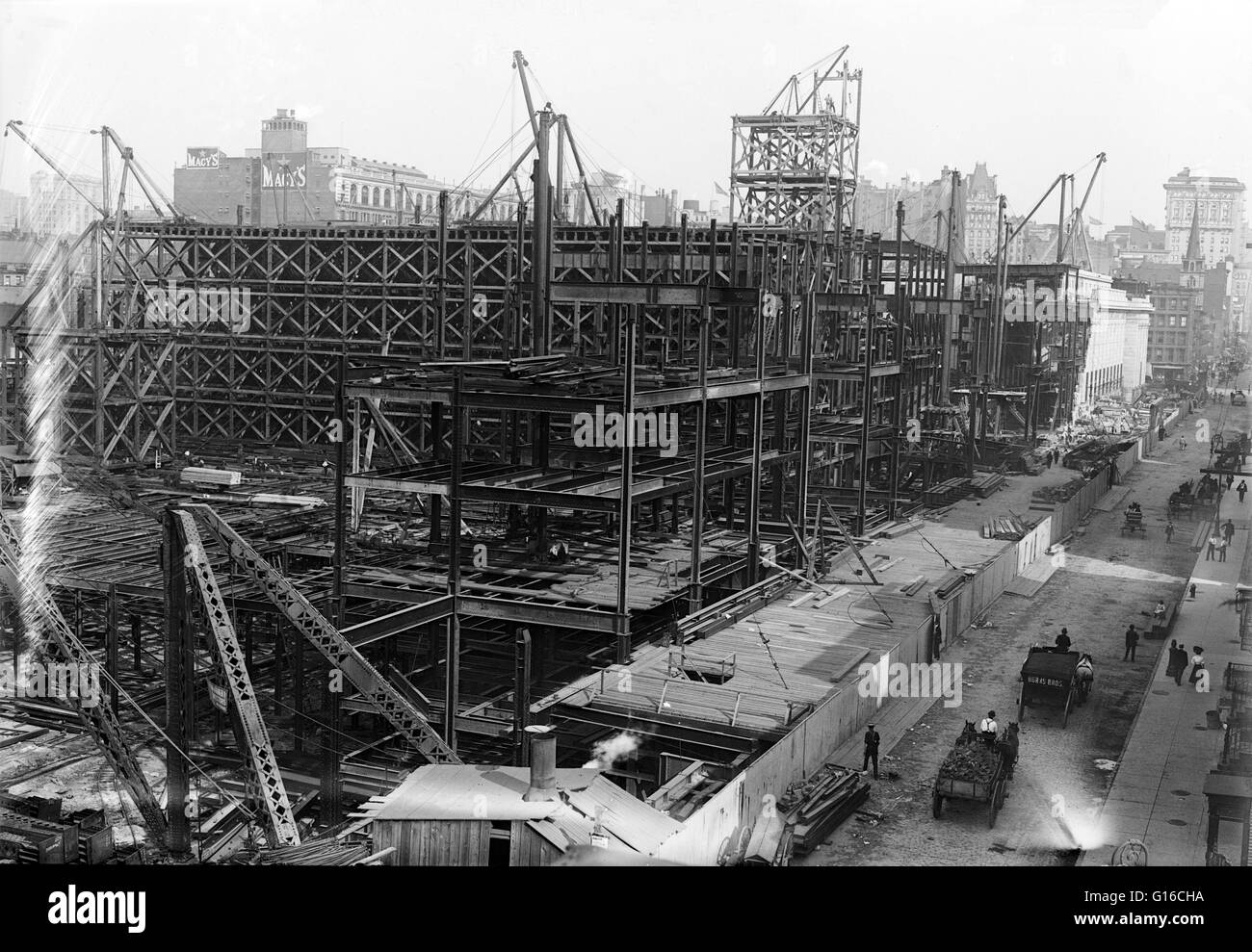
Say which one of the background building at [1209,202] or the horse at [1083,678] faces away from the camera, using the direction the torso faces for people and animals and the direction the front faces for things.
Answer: the horse

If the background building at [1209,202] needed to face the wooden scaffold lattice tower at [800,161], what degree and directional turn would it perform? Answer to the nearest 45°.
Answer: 0° — it already faces it

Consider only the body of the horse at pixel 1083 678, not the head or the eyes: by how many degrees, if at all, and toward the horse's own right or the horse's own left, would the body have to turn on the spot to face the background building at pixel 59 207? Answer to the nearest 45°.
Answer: approximately 90° to the horse's own left

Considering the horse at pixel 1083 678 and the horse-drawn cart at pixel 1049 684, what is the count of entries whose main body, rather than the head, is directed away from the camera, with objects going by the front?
2

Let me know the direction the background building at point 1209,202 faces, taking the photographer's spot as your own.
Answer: facing the viewer

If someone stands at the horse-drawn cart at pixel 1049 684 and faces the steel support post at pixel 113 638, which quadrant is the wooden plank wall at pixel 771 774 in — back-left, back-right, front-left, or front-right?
front-left

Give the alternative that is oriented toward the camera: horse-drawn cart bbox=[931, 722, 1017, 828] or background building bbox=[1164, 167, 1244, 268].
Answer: the background building

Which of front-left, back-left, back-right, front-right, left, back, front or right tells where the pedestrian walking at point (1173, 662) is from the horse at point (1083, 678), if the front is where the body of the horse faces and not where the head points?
front-right

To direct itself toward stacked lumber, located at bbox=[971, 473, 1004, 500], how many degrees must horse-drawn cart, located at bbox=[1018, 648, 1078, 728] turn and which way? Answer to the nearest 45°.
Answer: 0° — it already faces it

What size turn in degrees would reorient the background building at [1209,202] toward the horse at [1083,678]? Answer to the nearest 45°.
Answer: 0° — it already faces it

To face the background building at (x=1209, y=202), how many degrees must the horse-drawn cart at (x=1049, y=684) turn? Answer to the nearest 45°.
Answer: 0° — it already faces it

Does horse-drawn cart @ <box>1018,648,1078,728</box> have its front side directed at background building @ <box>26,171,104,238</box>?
no

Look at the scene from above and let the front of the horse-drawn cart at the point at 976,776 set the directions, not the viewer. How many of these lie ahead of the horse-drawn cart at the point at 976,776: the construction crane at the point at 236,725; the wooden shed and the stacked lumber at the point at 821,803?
0

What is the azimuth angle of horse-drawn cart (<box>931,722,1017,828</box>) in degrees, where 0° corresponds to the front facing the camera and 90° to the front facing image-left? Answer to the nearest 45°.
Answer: approximately 225°

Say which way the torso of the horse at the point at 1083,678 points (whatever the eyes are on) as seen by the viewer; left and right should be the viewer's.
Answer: facing away from the viewer

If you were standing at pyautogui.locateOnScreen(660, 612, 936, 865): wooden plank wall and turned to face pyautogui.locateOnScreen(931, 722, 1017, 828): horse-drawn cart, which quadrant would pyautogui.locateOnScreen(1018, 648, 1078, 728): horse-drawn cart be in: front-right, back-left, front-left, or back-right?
front-left

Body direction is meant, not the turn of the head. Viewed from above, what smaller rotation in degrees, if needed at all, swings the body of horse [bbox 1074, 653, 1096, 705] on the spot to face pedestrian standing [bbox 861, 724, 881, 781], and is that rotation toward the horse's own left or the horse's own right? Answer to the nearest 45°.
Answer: approximately 135° to the horse's own left
